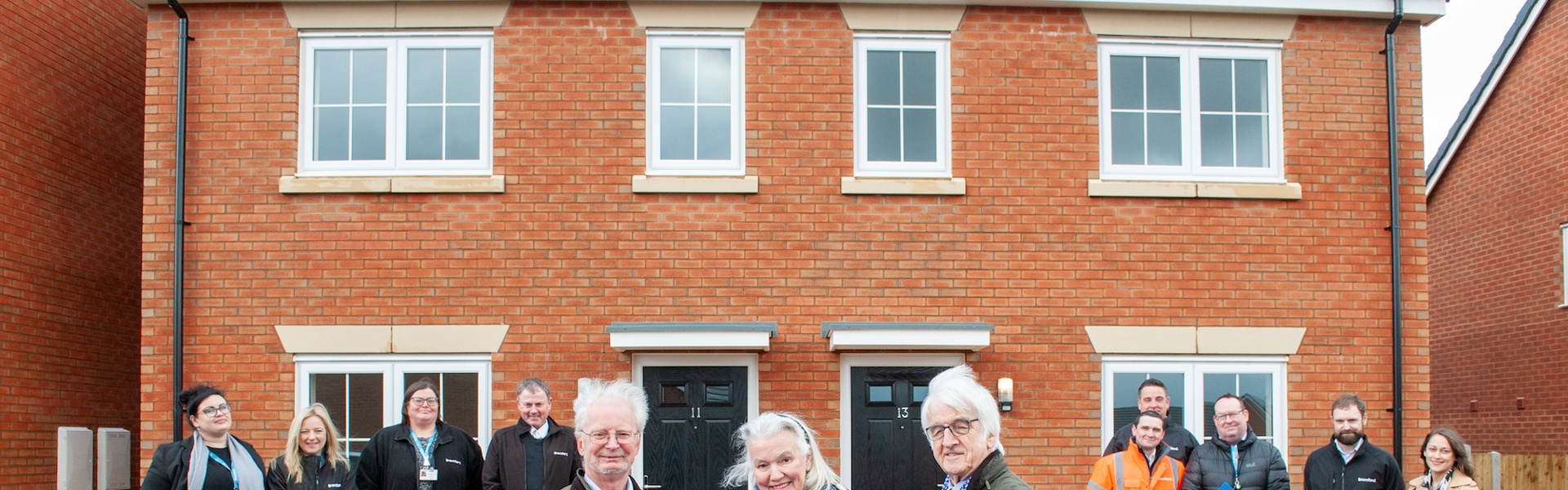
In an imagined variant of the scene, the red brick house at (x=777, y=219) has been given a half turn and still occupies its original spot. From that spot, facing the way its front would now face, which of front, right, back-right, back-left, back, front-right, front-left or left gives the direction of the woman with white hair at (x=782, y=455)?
back

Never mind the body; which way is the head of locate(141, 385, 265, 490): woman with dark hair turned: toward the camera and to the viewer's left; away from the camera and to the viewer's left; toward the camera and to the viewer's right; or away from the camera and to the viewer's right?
toward the camera and to the viewer's right

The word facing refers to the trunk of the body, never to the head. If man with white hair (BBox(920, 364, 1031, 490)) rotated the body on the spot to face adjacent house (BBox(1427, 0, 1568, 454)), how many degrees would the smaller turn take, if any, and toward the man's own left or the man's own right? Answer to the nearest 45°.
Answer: approximately 180°

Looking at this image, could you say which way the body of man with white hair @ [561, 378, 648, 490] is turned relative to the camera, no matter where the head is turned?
toward the camera

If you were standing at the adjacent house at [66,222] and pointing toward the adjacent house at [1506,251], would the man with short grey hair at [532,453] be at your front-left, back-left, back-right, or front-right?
front-right

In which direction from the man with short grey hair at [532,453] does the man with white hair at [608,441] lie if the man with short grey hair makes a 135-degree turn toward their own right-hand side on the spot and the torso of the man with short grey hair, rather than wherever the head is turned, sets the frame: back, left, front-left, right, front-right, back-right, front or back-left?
back-left

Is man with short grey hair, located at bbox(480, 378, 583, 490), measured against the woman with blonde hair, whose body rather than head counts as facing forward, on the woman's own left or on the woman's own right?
on the woman's own left

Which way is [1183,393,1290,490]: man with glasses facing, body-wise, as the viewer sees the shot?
toward the camera

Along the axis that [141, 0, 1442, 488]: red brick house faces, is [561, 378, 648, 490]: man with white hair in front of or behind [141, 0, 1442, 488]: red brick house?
in front

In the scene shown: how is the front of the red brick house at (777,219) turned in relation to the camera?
facing the viewer

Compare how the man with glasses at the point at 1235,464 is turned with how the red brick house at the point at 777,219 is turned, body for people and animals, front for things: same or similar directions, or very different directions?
same or similar directions
